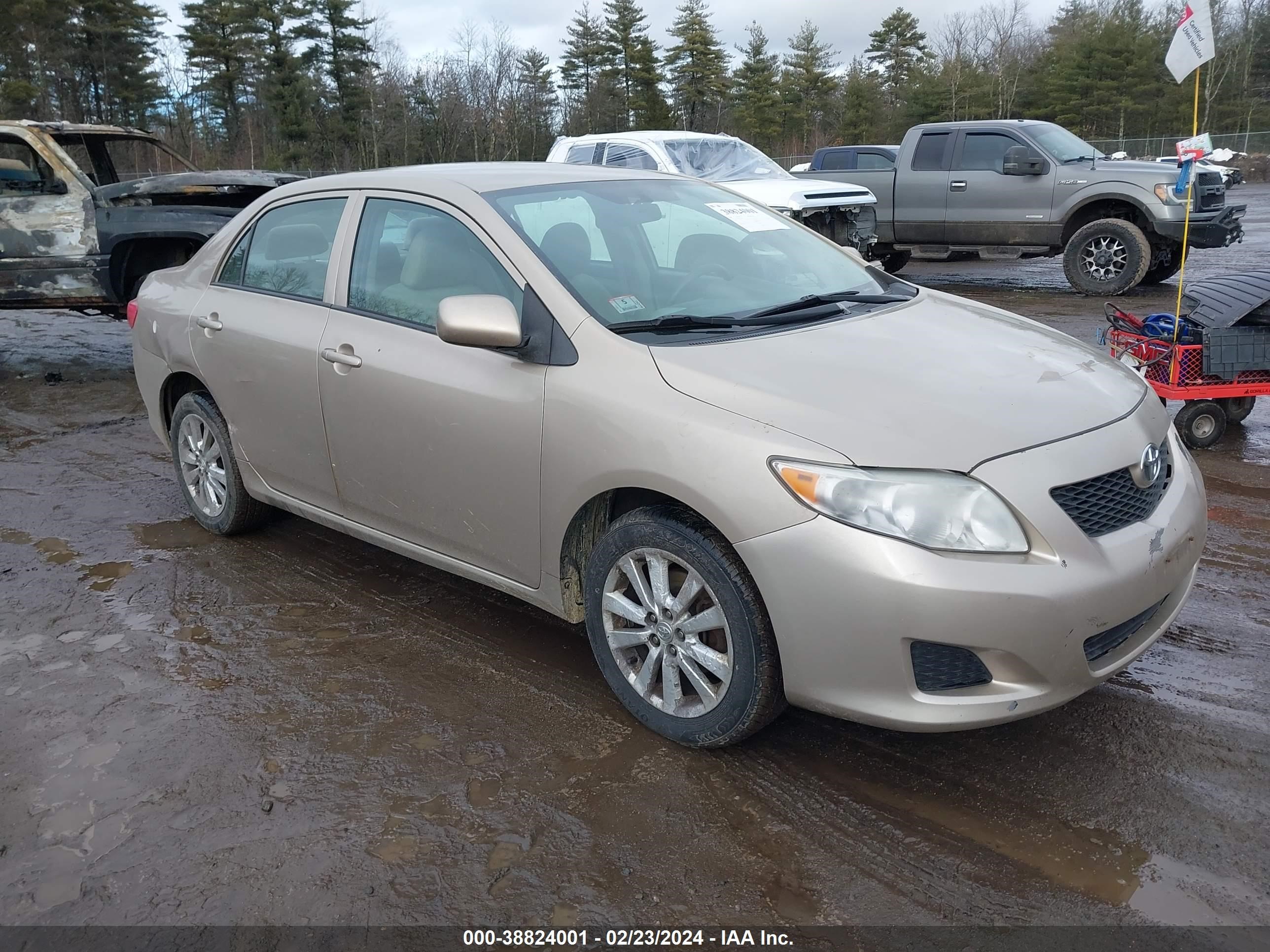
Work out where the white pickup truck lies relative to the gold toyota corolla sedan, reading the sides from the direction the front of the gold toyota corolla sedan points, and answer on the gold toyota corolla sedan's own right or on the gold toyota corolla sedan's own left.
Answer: on the gold toyota corolla sedan's own left

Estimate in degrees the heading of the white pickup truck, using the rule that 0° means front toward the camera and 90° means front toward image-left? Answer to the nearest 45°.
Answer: approximately 315°

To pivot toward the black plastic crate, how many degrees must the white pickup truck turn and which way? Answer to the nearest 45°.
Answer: approximately 45° to its right

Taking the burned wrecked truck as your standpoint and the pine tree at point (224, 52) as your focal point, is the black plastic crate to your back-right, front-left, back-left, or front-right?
back-right

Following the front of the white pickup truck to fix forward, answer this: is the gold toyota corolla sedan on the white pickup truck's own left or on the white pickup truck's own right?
on the white pickup truck's own right

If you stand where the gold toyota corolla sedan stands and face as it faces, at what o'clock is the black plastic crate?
The black plastic crate is roughly at 9 o'clock from the gold toyota corolla sedan.

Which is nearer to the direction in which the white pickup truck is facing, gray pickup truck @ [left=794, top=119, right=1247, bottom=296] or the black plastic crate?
the black plastic crate

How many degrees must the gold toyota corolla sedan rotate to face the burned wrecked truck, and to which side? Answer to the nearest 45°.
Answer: approximately 180°

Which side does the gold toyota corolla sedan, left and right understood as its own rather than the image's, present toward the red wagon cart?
left
